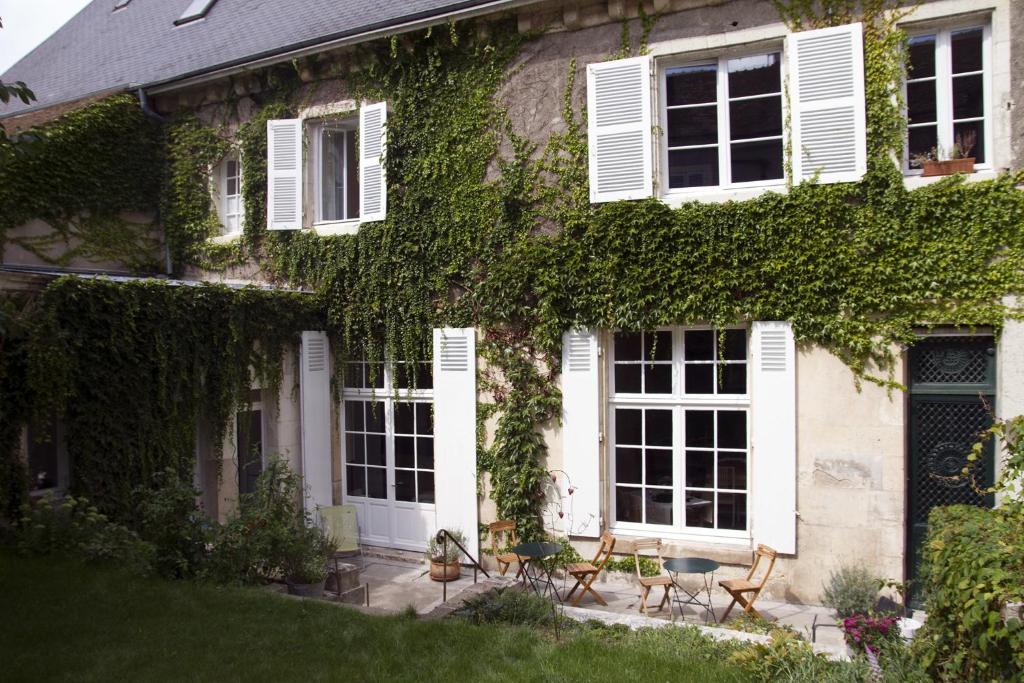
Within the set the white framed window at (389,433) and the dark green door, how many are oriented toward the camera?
2

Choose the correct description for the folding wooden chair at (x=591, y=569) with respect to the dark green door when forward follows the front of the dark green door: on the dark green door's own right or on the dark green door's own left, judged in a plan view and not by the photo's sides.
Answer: on the dark green door's own right

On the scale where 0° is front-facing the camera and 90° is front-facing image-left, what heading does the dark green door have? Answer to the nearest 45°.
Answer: approximately 0°

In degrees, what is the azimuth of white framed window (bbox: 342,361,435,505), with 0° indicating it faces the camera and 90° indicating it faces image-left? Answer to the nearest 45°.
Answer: approximately 0°

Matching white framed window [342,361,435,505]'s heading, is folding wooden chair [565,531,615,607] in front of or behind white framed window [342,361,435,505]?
in front

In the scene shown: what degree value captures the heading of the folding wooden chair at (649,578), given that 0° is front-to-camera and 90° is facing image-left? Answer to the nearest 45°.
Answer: approximately 315°
